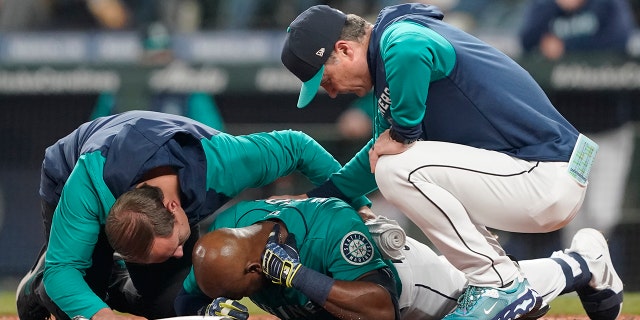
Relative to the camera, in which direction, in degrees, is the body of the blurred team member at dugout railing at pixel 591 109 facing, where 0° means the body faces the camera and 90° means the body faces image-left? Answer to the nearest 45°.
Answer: approximately 0°

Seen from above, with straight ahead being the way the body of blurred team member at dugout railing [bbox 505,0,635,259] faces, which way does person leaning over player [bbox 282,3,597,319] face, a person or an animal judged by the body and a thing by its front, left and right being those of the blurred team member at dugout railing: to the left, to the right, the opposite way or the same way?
to the right

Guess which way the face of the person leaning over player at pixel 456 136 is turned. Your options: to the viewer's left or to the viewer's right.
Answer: to the viewer's left

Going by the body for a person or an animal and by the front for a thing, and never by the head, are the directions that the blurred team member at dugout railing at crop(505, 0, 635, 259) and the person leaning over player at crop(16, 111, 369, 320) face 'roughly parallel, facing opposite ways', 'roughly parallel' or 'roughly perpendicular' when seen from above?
roughly perpendicular

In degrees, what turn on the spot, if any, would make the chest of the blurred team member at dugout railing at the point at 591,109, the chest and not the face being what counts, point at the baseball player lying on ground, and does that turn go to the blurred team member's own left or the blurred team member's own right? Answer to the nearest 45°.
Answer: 0° — they already face them

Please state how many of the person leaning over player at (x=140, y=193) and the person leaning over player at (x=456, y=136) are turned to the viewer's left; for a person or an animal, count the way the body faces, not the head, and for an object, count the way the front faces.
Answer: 1

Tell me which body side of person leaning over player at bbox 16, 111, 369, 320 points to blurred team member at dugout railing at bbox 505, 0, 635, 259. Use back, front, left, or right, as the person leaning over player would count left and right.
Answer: left

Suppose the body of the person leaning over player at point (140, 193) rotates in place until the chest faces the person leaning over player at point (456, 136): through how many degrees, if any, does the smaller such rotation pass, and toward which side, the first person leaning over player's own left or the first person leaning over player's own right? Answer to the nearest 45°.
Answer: approximately 45° to the first person leaning over player's own left

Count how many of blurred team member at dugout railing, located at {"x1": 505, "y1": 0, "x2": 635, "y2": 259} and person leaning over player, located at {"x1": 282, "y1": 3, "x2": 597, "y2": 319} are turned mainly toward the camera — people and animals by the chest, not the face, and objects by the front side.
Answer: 1

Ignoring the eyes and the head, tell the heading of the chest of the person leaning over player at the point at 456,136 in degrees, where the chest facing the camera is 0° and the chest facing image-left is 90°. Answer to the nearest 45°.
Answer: approximately 90°
